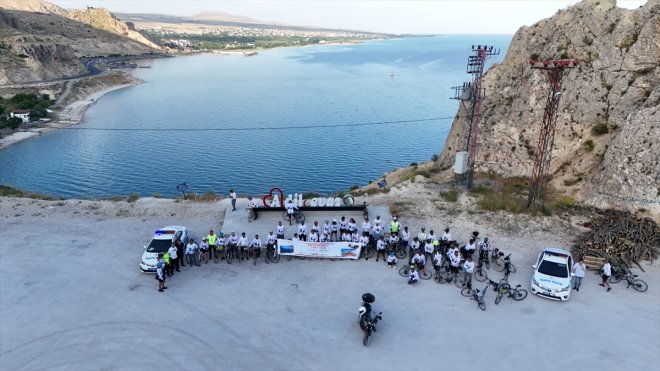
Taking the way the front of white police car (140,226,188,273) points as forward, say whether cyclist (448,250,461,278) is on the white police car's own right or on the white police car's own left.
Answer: on the white police car's own left

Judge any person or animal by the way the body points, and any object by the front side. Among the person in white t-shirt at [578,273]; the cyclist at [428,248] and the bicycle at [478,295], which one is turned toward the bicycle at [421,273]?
the cyclist

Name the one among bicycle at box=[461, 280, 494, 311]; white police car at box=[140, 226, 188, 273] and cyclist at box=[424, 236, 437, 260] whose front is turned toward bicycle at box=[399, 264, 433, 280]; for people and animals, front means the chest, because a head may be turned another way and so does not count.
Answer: the cyclist

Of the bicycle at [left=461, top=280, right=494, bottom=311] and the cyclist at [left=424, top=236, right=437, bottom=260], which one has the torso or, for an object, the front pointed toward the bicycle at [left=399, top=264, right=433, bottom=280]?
the cyclist

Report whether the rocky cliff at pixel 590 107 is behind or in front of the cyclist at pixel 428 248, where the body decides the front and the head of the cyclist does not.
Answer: behind

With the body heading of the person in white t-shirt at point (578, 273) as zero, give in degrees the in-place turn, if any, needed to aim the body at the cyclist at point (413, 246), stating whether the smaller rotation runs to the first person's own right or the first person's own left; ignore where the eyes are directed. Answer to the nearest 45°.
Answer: approximately 90° to the first person's own right

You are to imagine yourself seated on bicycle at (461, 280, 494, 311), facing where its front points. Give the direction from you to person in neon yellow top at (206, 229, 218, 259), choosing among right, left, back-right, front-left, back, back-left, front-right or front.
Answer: back-right

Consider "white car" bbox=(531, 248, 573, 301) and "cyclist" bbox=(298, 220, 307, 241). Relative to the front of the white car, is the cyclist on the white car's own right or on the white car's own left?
on the white car's own right

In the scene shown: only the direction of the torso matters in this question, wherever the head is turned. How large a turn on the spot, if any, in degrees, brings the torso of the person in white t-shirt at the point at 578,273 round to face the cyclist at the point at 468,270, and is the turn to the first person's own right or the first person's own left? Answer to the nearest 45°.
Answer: approximately 90° to the first person's own right

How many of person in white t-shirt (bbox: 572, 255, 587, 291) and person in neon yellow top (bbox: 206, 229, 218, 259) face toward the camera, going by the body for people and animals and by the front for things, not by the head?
2

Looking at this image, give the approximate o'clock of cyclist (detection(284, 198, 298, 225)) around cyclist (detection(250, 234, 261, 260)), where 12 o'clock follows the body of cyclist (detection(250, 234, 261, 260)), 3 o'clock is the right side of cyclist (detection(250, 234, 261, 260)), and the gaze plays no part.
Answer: cyclist (detection(284, 198, 298, 225)) is roughly at 7 o'clock from cyclist (detection(250, 234, 261, 260)).

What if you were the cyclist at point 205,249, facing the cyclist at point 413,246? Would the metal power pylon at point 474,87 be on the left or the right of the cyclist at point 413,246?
left
